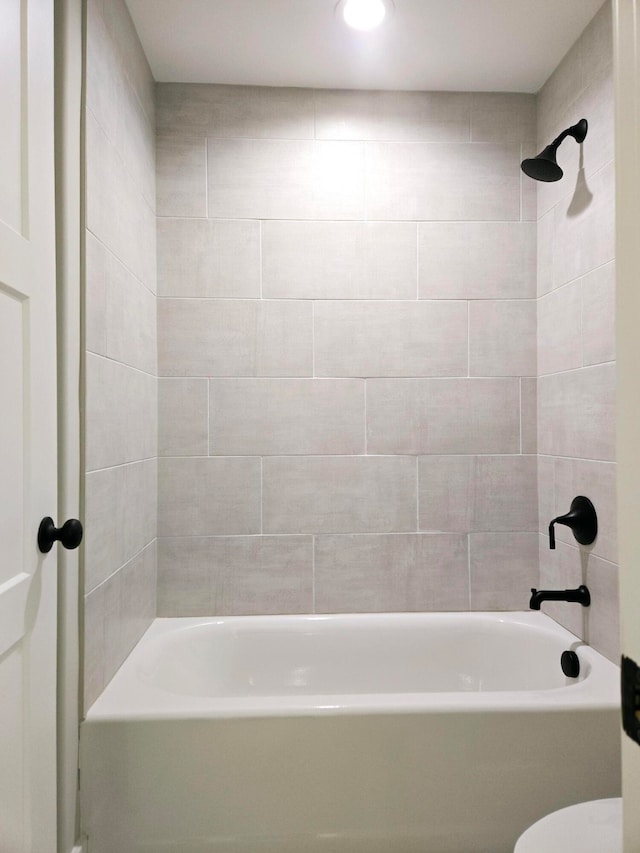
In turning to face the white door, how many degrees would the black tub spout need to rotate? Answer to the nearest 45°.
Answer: approximately 45° to its left

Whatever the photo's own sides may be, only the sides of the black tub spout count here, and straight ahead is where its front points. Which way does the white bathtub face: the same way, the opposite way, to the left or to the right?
to the left

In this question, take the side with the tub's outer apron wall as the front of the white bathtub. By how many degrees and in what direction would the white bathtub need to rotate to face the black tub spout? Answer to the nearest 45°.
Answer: approximately 135° to its left

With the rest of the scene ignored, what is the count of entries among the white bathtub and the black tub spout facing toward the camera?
1

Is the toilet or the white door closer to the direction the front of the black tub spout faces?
the white door

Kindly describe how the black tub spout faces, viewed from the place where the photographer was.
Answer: facing to the left of the viewer

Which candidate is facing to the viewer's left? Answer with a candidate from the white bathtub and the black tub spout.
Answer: the black tub spout
